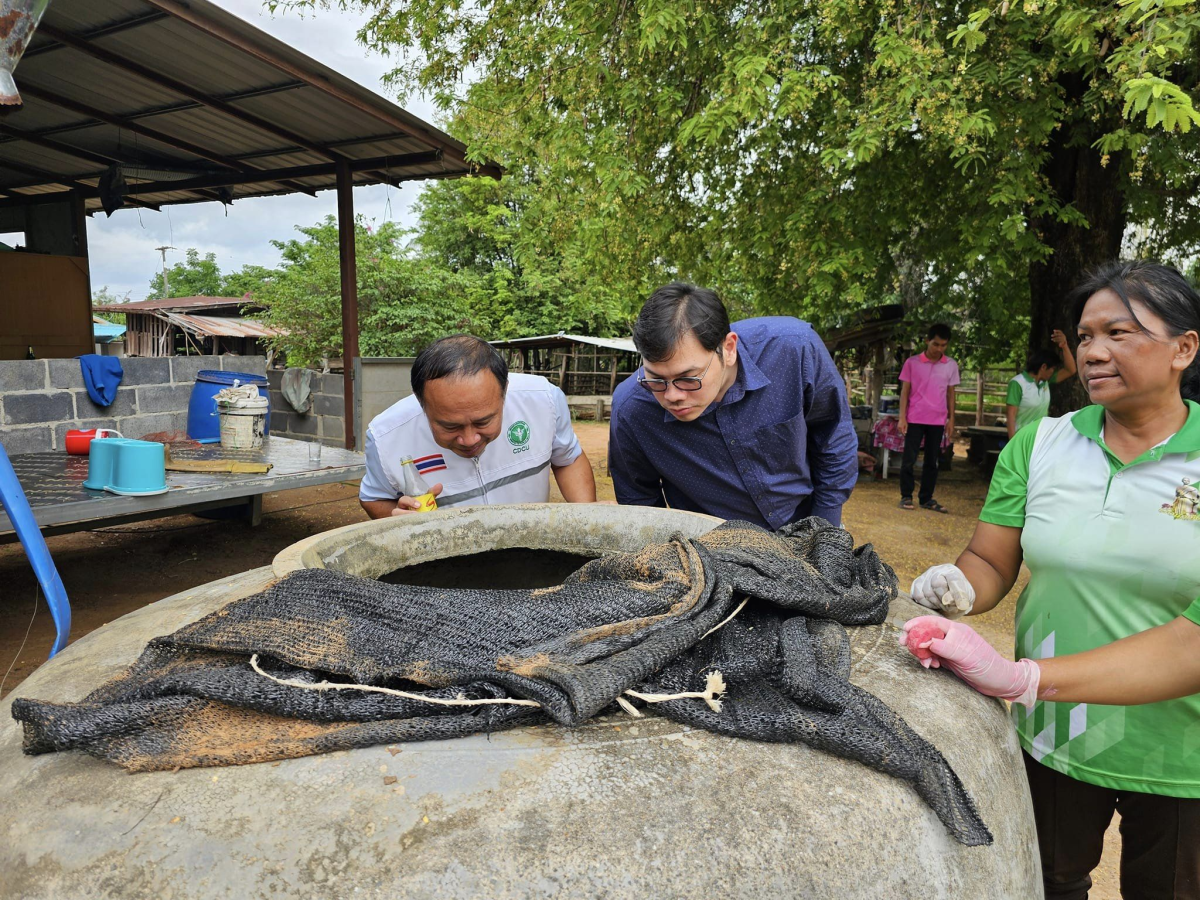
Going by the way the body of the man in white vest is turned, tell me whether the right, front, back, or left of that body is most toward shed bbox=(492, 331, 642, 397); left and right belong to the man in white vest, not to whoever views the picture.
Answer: back

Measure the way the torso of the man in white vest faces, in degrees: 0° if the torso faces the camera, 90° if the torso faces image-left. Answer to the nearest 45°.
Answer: approximately 0°

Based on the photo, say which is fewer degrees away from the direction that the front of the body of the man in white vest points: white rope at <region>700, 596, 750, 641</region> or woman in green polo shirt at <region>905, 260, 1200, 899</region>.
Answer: the white rope

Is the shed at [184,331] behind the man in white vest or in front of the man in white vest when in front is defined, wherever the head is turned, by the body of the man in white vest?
behind

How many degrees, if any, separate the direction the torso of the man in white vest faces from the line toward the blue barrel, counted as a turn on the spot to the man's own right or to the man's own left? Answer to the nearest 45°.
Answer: approximately 135° to the man's own right

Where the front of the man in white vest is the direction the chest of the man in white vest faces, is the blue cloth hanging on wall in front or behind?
behind

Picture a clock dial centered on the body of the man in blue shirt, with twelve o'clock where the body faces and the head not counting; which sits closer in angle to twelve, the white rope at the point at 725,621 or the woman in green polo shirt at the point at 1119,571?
the white rope

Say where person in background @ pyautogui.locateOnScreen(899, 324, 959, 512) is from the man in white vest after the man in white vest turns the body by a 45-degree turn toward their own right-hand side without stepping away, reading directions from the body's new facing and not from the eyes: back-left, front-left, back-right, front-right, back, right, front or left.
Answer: back

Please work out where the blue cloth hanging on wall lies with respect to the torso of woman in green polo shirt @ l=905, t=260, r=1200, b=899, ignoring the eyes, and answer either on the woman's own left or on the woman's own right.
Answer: on the woman's own right
